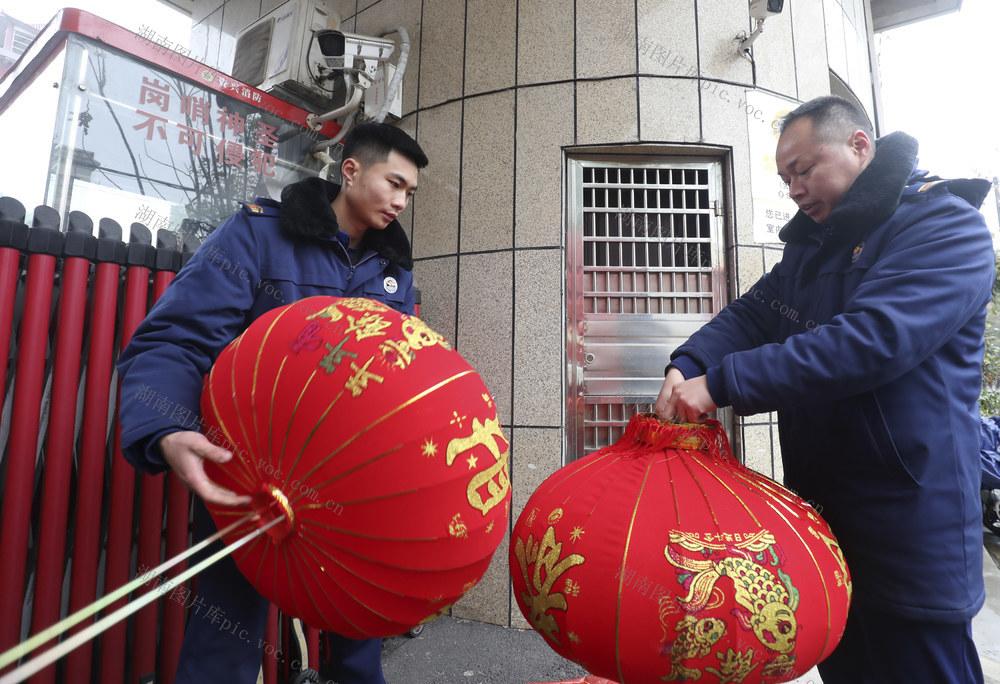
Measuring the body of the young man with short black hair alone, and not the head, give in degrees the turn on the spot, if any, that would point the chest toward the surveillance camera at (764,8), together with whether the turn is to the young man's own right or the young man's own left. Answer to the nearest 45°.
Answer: approximately 45° to the young man's own left

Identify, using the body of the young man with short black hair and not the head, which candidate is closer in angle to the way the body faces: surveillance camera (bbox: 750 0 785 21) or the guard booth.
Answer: the surveillance camera

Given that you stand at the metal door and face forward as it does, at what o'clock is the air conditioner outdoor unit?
The air conditioner outdoor unit is roughly at 3 o'clock from the metal door.

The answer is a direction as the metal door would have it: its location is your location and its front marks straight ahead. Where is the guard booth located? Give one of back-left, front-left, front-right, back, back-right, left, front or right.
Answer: front-right

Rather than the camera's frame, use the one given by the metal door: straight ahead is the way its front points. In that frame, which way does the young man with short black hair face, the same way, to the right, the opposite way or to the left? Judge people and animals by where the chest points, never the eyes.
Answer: to the left

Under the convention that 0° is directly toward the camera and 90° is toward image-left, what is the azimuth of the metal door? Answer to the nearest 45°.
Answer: approximately 0°

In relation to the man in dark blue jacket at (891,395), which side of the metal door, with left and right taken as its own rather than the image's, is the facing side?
front

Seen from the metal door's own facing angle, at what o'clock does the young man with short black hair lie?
The young man with short black hair is roughly at 1 o'clock from the metal door.

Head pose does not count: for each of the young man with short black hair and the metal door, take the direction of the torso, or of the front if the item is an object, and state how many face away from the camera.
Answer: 0

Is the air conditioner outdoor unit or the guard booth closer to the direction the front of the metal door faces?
the guard booth

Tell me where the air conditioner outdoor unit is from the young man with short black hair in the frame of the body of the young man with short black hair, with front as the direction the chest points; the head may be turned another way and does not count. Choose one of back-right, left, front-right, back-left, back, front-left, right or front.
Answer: back-left

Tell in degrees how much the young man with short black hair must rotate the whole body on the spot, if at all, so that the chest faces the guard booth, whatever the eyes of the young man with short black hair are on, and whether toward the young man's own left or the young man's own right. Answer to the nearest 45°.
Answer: approximately 180°

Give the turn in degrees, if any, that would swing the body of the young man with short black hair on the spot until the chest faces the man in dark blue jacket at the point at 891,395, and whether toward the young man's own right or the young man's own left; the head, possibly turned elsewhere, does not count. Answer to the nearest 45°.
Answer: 0° — they already face them
